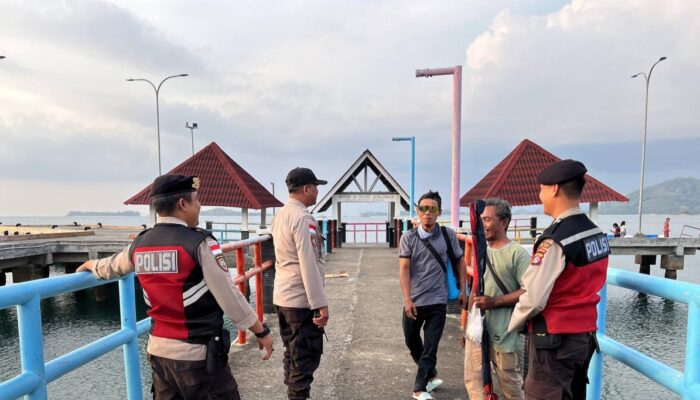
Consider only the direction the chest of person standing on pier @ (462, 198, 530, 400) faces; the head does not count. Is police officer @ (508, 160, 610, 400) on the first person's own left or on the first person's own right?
on the first person's own left

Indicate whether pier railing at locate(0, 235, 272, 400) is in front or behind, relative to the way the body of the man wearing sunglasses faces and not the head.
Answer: in front

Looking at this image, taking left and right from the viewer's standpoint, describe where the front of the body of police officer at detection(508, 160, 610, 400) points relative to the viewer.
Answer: facing away from the viewer and to the left of the viewer

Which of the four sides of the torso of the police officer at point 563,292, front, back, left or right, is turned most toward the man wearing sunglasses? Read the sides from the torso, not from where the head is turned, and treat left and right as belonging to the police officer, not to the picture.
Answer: front

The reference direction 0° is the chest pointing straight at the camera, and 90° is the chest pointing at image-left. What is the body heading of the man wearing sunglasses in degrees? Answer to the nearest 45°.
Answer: approximately 0°

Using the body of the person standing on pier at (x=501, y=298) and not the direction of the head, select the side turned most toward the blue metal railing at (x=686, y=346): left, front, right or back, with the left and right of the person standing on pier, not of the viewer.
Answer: left

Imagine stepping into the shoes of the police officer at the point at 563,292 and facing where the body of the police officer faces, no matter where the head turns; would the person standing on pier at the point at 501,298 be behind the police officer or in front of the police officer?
in front

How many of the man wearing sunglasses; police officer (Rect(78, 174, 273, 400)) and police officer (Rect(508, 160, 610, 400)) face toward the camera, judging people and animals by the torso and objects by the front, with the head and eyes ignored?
1
